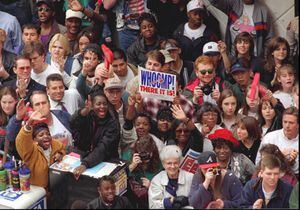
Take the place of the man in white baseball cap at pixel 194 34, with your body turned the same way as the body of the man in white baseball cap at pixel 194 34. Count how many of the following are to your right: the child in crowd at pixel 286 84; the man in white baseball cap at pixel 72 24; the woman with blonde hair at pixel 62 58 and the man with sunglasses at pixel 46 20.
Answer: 3

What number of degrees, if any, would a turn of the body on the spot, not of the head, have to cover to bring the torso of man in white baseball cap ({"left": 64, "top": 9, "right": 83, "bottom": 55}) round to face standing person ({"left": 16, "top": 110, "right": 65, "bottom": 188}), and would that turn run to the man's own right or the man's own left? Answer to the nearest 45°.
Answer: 0° — they already face them

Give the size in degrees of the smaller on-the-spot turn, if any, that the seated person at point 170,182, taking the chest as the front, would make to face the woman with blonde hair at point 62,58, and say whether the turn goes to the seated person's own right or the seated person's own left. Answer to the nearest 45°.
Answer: approximately 135° to the seated person's own right

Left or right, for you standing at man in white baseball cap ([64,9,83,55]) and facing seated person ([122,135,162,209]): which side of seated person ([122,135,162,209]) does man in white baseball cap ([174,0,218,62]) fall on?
left

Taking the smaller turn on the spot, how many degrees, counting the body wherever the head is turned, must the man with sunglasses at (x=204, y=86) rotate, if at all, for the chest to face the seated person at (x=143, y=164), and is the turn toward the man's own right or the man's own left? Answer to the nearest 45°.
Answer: approximately 45° to the man's own right

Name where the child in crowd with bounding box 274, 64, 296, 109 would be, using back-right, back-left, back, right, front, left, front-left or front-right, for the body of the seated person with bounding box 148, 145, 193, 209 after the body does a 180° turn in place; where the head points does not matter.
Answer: front-right

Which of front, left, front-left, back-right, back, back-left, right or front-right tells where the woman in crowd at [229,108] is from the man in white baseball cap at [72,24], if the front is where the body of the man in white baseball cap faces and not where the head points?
front-left
